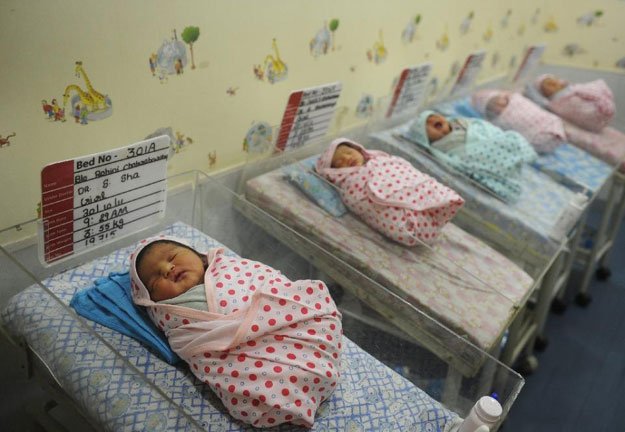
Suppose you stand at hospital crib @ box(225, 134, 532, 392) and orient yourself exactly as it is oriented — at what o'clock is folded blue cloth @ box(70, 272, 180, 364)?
The folded blue cloth is roughly at 3 o'clock from the hospital crib.

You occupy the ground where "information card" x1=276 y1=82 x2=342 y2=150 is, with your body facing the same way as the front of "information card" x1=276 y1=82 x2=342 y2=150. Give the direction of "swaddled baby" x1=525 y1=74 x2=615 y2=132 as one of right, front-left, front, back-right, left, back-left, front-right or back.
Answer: left

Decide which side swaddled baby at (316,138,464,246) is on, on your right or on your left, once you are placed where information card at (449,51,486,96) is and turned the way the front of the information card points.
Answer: on your right

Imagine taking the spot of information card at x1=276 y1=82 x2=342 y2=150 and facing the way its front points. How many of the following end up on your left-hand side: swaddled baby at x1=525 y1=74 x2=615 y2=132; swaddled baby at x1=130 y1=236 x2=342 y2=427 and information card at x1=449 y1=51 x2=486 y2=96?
2

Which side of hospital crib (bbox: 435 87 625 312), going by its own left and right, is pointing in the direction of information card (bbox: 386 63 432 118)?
right

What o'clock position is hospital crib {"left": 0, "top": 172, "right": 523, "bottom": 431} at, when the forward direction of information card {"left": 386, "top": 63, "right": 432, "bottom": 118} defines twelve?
The hospital crib is roughly at 2 o'clock from the information card.

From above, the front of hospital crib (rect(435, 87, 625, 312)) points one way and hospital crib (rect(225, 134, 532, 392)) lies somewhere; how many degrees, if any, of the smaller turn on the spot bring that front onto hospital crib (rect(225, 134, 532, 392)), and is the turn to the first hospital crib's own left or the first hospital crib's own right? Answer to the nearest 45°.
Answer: approximately 45° to the first hospital crib's own right

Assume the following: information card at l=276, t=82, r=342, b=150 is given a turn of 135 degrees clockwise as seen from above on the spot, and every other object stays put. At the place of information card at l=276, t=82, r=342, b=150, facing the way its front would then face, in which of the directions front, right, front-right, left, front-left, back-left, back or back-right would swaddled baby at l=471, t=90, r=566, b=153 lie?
back-right

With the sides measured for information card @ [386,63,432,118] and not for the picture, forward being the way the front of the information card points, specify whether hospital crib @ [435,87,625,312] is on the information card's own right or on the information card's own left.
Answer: on the information card's own left

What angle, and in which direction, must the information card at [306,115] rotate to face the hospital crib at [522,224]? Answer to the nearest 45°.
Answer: approximately 45° to its left

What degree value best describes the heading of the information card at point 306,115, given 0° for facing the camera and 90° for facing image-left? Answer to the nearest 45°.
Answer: approximately 315°

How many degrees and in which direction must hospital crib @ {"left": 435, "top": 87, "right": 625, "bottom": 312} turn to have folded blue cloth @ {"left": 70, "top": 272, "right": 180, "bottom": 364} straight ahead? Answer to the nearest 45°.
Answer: approximately 45° to its right

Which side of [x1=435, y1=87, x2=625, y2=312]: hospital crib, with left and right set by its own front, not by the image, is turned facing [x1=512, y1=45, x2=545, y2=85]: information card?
left
